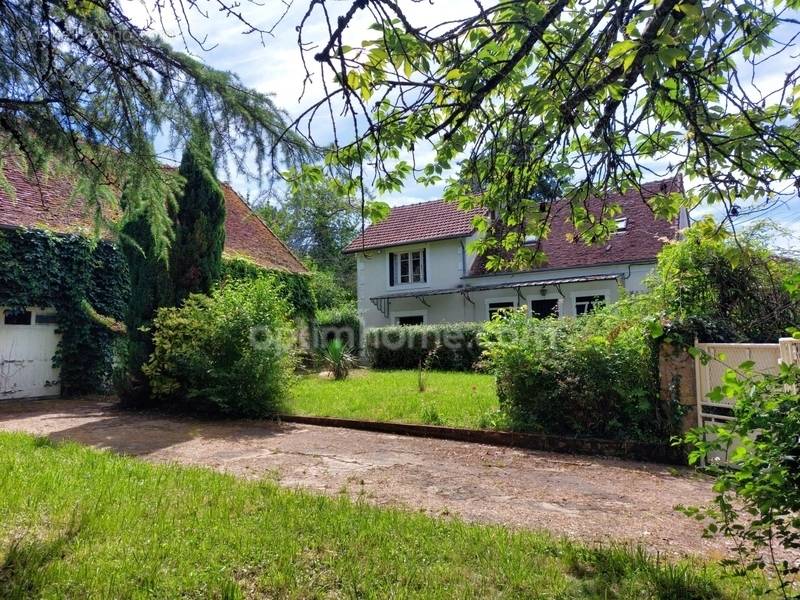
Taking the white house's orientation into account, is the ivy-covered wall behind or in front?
in front

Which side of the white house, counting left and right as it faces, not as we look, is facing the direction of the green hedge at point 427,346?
front

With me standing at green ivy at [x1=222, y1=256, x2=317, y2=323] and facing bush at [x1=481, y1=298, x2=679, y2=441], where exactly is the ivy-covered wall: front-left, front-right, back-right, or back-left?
front-right

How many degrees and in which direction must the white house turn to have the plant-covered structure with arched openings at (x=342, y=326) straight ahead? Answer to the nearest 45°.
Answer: approximately 90° to its right

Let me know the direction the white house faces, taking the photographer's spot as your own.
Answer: facing the viewer

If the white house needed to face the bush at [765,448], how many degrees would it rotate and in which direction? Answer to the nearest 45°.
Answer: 0° — it already faces it

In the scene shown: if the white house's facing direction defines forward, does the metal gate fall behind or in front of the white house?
in front

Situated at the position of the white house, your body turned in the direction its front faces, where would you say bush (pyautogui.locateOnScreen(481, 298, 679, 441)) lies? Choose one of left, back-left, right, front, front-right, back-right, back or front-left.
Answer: front

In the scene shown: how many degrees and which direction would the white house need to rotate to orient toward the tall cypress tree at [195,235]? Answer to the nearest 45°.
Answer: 0° — it already faces it
